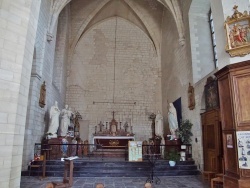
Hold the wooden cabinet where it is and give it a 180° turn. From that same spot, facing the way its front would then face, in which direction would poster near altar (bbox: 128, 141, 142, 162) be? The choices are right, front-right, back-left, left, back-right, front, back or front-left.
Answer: left

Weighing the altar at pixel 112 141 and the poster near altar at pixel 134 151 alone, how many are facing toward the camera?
2

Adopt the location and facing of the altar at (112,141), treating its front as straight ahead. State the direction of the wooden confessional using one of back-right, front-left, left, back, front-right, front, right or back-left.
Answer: front-left

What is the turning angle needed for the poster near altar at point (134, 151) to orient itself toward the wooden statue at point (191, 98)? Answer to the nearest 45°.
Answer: approximately 90° to its left

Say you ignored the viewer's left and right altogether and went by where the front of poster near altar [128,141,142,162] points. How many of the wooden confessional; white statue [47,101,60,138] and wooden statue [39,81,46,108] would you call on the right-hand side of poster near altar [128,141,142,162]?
2

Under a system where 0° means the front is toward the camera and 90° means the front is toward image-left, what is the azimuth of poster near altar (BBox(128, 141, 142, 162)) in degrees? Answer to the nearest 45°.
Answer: approximately 0°

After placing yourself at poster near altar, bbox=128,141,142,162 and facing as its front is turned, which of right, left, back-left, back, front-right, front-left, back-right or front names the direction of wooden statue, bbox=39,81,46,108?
right

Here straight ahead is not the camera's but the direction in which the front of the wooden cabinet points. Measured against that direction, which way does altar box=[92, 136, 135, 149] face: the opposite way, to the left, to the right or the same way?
to the left

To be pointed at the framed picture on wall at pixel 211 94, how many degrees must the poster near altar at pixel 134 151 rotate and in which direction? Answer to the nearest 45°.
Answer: approximately 90° to its left

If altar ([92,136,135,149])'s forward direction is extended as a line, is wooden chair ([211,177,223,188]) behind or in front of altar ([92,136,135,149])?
in front

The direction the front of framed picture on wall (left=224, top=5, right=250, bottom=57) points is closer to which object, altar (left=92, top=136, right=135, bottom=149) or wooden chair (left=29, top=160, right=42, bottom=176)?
the wooden chair

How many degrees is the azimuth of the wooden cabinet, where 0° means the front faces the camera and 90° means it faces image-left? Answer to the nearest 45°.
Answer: approximately 45°

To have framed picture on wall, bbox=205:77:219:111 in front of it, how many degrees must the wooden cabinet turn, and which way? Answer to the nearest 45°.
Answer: approximately 135° to its right
